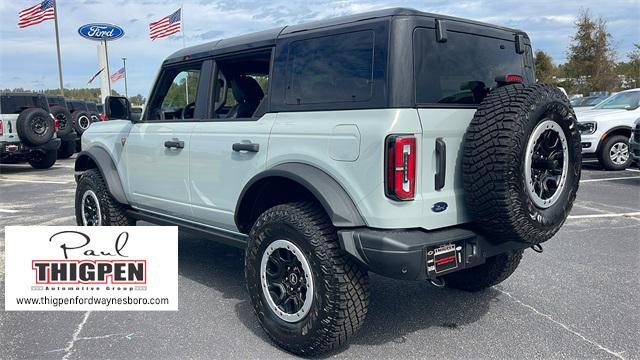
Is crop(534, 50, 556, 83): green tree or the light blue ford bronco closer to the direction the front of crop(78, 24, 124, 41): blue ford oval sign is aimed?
the light blue ford bronco

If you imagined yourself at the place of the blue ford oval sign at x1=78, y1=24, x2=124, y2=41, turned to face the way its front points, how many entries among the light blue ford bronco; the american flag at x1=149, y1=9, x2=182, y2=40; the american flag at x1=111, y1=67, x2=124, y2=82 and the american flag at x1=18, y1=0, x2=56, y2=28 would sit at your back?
1

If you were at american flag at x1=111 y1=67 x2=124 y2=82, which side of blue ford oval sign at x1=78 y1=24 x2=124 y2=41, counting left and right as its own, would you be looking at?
back

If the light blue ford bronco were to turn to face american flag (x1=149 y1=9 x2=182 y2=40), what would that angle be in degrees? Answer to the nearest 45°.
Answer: approximately 45° to its right

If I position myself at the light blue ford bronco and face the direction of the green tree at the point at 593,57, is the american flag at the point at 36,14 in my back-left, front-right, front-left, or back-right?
front-left

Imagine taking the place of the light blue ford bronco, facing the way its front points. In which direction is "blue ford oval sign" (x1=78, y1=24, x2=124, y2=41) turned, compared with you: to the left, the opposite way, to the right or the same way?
the opposite way

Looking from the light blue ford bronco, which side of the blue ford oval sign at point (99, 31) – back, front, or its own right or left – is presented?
front

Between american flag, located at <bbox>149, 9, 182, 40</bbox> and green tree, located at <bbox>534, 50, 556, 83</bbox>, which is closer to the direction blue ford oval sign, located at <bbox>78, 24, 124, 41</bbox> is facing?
the american flag

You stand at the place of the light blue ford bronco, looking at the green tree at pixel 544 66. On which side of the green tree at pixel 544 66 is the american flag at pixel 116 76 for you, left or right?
left

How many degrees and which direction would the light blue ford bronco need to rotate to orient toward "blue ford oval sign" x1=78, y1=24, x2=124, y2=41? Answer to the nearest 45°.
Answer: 0° — it already faces it

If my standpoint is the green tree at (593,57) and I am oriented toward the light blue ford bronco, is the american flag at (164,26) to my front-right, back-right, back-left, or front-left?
front-right

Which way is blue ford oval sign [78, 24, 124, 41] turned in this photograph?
toward the camera

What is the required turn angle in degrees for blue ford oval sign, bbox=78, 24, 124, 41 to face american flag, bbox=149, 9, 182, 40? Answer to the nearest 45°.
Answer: approximately 45° to its left

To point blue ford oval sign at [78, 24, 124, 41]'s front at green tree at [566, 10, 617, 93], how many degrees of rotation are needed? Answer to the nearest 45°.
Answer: approximately 45° to its left

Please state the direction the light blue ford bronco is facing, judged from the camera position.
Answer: facing away from the viewer and to the left of the viewer

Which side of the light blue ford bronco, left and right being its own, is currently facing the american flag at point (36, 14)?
front
